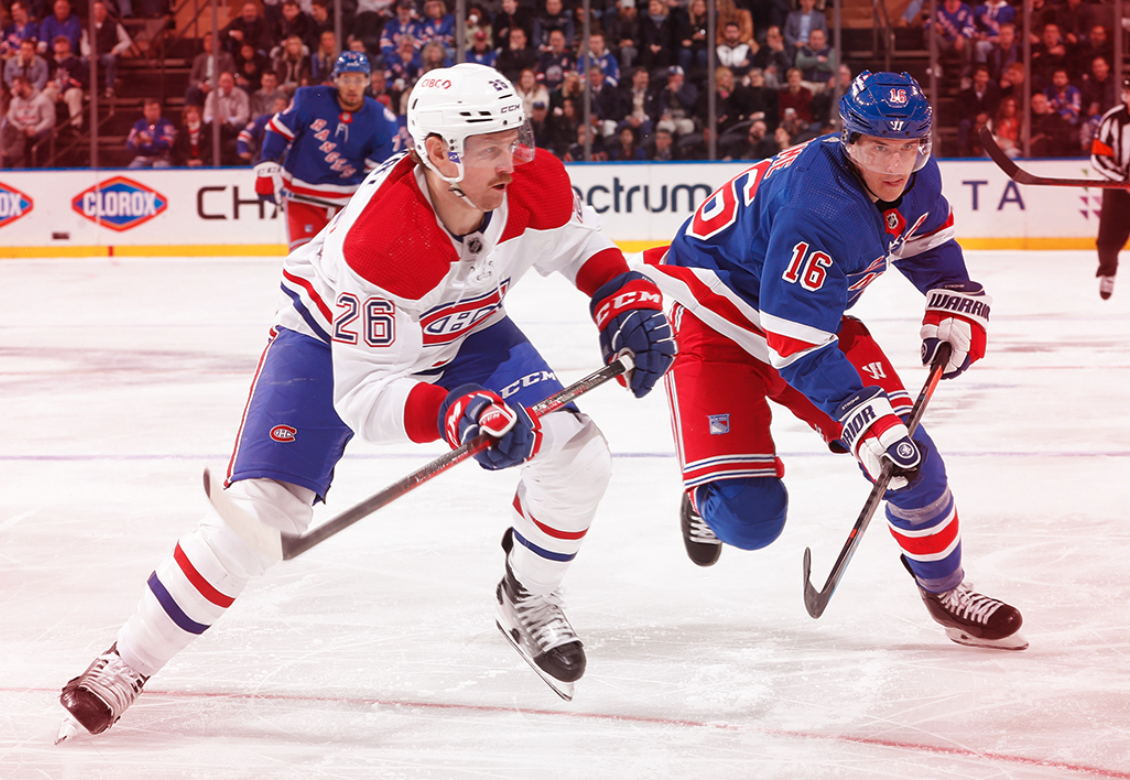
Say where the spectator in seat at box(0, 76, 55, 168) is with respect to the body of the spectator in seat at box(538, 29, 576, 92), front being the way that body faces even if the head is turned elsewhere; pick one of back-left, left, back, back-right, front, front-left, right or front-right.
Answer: right

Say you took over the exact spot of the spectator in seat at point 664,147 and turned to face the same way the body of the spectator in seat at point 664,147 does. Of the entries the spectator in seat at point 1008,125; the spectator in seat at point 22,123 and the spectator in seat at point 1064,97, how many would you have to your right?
1

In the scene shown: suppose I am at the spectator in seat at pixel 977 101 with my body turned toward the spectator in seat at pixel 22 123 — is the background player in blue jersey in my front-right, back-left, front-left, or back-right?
front-left

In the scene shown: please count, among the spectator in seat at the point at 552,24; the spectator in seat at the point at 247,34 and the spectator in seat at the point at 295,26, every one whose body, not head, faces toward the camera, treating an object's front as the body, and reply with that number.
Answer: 3

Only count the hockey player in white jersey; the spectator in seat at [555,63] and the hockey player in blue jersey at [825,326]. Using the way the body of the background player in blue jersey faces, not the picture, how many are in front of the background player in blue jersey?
2

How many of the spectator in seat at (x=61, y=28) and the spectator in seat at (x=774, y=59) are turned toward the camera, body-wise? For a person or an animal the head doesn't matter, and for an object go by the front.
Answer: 2

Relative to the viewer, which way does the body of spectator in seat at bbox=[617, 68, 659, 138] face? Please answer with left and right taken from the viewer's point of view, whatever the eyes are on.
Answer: facing the viewer

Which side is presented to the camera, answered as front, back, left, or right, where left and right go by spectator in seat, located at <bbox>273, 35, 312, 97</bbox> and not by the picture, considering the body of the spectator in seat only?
front

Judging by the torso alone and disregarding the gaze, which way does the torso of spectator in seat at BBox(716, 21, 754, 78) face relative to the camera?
toward the camera

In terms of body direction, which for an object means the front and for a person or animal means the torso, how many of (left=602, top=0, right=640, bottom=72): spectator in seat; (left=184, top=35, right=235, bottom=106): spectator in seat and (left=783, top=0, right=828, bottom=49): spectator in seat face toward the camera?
3
